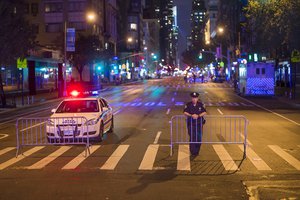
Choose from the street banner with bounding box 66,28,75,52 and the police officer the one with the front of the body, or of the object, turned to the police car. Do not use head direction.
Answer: the street banner

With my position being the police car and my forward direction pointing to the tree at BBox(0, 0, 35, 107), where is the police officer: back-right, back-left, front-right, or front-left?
back-right

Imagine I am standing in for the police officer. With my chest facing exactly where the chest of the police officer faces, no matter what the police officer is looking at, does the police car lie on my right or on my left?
on my right

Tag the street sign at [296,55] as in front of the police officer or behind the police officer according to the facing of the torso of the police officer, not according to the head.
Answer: behind

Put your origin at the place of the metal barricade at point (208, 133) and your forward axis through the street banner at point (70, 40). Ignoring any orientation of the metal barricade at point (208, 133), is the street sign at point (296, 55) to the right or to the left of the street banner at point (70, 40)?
right

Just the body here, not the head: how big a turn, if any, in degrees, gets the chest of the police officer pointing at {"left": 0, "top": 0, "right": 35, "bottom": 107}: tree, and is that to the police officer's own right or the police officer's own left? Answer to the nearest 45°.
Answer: approximately 135° to the police officer's own right

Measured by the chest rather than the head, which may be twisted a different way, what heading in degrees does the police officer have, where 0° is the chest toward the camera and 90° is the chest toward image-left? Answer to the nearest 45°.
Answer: approximately 0°

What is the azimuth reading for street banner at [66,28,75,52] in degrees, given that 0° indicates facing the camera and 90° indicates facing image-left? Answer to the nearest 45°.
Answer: approximately 0°

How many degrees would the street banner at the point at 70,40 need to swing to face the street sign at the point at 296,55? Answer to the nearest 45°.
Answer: approximately 45° to its left
